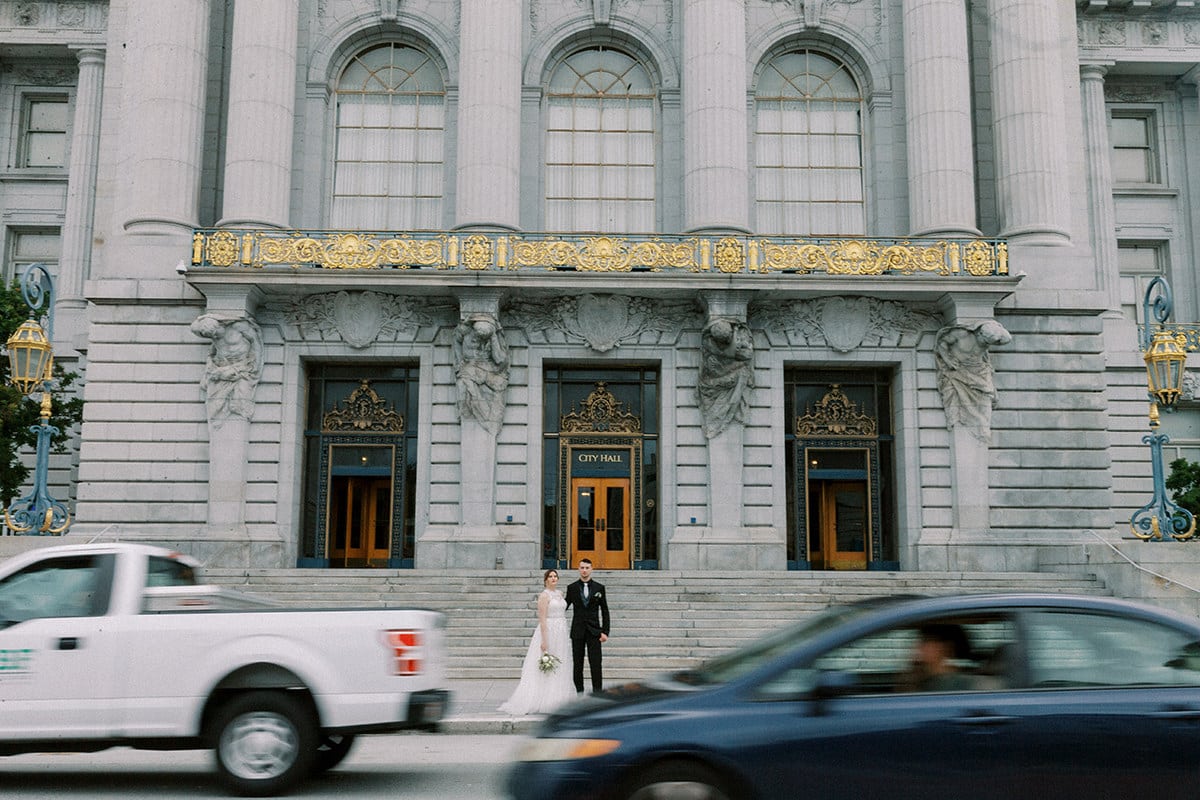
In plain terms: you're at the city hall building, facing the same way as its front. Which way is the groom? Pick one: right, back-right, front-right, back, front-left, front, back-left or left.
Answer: front

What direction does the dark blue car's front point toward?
to the viewer's left

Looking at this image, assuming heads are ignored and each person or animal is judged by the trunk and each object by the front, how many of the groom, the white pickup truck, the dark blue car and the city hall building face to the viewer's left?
2

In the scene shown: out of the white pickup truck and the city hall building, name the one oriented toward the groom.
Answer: the city hall building

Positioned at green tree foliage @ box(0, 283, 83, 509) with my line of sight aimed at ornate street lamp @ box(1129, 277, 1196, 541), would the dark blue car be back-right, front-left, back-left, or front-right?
front-right

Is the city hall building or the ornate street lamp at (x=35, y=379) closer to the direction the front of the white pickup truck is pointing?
the ornate street lamp

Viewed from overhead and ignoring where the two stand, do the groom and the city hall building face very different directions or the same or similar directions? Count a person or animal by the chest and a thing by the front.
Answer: same or similar directions

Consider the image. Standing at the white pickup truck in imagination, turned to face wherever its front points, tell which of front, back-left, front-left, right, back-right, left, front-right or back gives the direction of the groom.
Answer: back-right

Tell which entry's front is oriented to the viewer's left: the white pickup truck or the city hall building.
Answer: the white pickup truck

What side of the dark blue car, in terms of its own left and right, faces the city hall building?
right

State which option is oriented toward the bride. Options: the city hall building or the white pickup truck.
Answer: the city hall building

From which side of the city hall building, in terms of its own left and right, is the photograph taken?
front

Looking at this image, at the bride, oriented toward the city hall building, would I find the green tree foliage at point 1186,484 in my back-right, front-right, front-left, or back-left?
front-right

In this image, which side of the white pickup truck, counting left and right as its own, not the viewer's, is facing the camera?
left

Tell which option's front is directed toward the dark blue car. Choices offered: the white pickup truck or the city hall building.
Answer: the city hall building

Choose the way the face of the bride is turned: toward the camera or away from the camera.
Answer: toward the camera
